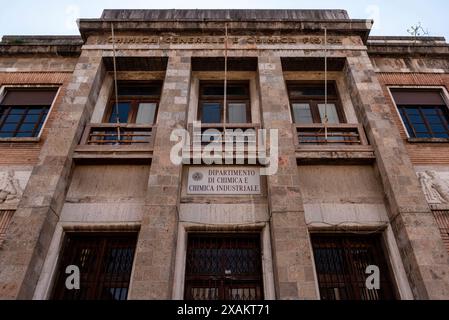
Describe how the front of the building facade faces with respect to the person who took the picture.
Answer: facing the viewer
